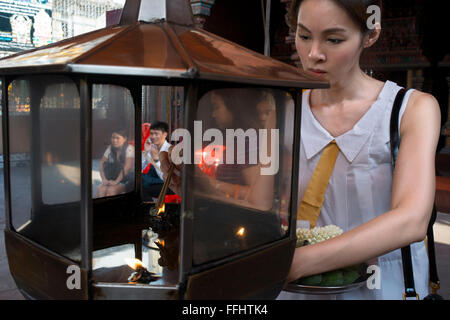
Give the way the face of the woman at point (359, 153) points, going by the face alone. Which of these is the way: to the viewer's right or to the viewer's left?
to the viewer's left

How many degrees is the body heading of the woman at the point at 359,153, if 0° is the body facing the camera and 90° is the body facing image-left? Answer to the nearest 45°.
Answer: approximately 45°
